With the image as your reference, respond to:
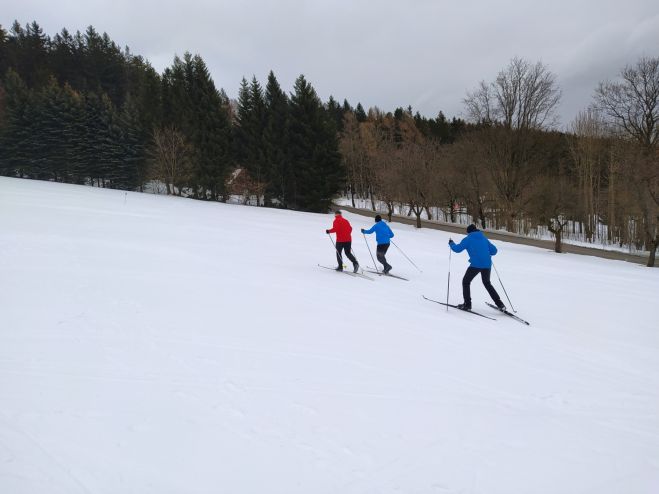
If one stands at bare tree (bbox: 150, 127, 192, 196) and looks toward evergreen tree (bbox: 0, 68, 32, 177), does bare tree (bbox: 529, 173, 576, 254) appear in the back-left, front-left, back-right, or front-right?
back-left

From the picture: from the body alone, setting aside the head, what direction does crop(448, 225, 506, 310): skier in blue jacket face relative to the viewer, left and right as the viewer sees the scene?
facing away from the viewer and to the left of the viewer

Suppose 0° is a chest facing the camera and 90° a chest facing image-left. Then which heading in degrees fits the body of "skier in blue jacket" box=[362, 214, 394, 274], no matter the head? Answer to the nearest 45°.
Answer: approximately 135°

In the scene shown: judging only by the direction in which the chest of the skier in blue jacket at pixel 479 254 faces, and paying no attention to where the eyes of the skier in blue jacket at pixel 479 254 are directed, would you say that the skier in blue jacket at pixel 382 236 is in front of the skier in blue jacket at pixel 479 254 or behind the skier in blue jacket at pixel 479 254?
in front

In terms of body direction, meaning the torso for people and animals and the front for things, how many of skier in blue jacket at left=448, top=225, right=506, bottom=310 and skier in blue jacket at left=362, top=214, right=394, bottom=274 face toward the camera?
0

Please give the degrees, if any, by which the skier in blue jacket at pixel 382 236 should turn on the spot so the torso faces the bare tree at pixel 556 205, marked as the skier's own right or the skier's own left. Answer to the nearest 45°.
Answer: approximately 90° to the skier's own right

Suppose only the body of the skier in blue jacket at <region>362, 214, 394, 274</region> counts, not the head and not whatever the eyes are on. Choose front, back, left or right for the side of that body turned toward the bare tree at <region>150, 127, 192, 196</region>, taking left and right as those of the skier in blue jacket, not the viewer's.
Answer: front

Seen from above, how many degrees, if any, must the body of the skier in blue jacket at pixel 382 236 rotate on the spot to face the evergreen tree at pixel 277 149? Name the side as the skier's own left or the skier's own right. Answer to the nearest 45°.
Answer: approximately 45° to the skier's own right

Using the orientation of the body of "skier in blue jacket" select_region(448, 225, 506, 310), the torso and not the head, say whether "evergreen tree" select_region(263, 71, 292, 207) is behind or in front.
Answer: in front

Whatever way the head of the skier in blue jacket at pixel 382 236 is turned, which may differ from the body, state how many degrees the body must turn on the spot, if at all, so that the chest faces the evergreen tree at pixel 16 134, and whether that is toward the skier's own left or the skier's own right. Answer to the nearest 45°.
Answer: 0° — they already face it

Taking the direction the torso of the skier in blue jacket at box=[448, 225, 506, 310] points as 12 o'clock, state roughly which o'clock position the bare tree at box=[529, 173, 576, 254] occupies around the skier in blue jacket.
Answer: The bare tree is roughly at 2 o'clock from the skier in blue jacket.

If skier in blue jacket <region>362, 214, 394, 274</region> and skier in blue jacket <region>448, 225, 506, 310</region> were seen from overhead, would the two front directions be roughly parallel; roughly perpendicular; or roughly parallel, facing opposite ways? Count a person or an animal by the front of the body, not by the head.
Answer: roughly parallel
